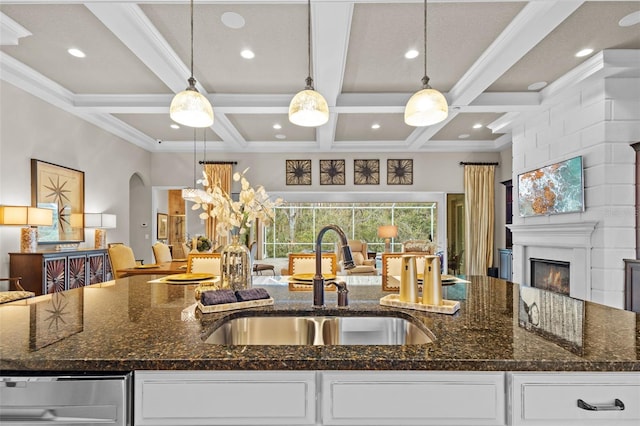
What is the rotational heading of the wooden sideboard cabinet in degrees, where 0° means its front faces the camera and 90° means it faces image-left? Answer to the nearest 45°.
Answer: approximately 315°

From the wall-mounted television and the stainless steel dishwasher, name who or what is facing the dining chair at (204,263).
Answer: the wall-mounted television

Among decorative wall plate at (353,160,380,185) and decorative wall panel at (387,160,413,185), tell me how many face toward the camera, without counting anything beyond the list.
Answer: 2

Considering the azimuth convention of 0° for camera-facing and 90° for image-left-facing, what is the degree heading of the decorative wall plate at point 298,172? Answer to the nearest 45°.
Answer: approximately 0°

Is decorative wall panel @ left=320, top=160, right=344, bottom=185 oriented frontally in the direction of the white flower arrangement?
yes
